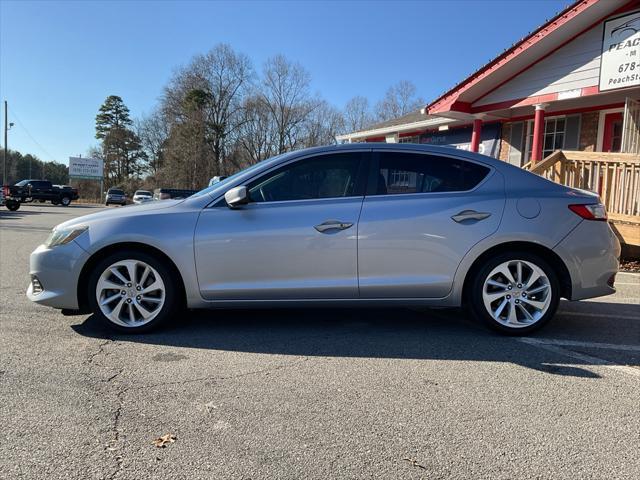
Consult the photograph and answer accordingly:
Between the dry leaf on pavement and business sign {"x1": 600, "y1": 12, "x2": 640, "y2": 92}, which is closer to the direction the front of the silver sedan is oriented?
the dry leaf on pavement

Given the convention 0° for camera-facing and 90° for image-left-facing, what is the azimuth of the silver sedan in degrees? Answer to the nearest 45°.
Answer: approximately 90°

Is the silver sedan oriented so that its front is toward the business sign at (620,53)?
no

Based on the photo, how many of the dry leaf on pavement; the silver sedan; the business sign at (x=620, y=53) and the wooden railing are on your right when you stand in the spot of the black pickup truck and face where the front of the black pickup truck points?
0

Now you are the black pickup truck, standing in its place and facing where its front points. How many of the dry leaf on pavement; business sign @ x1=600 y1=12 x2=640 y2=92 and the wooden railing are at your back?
0

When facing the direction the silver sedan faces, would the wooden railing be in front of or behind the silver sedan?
behind

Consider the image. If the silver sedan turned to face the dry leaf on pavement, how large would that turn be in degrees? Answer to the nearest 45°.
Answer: approximately 45° to its left

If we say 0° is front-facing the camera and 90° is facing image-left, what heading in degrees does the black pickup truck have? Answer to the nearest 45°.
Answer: approximately 45°

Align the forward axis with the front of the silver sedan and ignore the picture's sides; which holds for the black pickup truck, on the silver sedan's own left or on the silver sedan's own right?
on the silver sedan's own right
